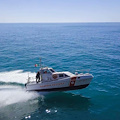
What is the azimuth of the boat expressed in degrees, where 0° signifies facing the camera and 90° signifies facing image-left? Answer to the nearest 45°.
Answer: approximately 270°
